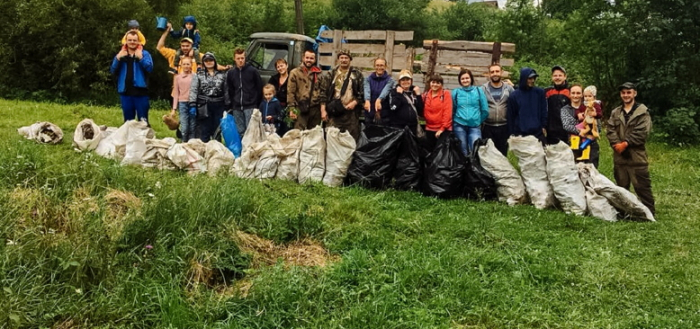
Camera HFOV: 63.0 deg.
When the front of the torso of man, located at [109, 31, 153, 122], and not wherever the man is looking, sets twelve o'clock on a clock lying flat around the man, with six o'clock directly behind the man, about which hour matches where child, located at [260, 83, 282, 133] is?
The child is roughly at 10 o'clock from the man.

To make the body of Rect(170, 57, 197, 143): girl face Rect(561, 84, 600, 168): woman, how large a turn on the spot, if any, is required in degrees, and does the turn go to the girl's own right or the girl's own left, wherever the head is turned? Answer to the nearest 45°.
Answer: approximately 45° to the girl's own left

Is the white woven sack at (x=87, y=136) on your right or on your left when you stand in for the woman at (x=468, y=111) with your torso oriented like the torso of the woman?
on your right

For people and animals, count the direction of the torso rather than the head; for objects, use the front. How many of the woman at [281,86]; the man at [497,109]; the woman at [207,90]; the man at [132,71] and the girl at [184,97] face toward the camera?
5

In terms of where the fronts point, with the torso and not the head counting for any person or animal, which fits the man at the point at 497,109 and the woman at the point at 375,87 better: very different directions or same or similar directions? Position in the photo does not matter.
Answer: same or similar directions

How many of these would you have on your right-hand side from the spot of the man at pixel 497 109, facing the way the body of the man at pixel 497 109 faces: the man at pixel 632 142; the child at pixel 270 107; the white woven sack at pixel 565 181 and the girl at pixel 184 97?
2

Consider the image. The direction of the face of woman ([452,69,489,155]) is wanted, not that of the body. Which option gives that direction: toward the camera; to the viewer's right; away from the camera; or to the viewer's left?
toward the camera

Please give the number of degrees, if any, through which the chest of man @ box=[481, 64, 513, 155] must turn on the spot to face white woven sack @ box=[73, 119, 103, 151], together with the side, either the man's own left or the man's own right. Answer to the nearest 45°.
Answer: approximately 90° to the man's own right

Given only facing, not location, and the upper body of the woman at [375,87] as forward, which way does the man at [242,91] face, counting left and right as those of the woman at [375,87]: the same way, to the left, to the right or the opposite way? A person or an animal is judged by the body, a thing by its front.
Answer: the same way

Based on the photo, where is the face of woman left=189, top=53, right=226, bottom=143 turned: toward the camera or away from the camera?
toward the camera

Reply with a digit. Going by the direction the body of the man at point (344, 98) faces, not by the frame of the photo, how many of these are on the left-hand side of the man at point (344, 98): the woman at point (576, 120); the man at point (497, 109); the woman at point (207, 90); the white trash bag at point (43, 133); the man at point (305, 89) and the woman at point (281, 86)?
2

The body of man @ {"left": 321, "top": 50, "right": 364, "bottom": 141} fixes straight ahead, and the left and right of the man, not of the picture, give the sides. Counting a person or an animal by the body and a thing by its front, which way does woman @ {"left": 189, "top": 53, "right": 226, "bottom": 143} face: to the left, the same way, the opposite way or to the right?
the same way

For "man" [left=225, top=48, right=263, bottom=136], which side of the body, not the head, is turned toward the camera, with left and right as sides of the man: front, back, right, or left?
front

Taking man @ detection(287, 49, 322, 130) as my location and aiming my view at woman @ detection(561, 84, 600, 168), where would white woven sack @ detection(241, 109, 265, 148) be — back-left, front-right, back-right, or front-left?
back-right

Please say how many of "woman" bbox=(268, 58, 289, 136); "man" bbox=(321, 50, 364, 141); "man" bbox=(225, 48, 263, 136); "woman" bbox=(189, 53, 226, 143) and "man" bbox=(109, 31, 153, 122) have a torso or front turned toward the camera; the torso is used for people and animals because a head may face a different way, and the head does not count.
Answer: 5
